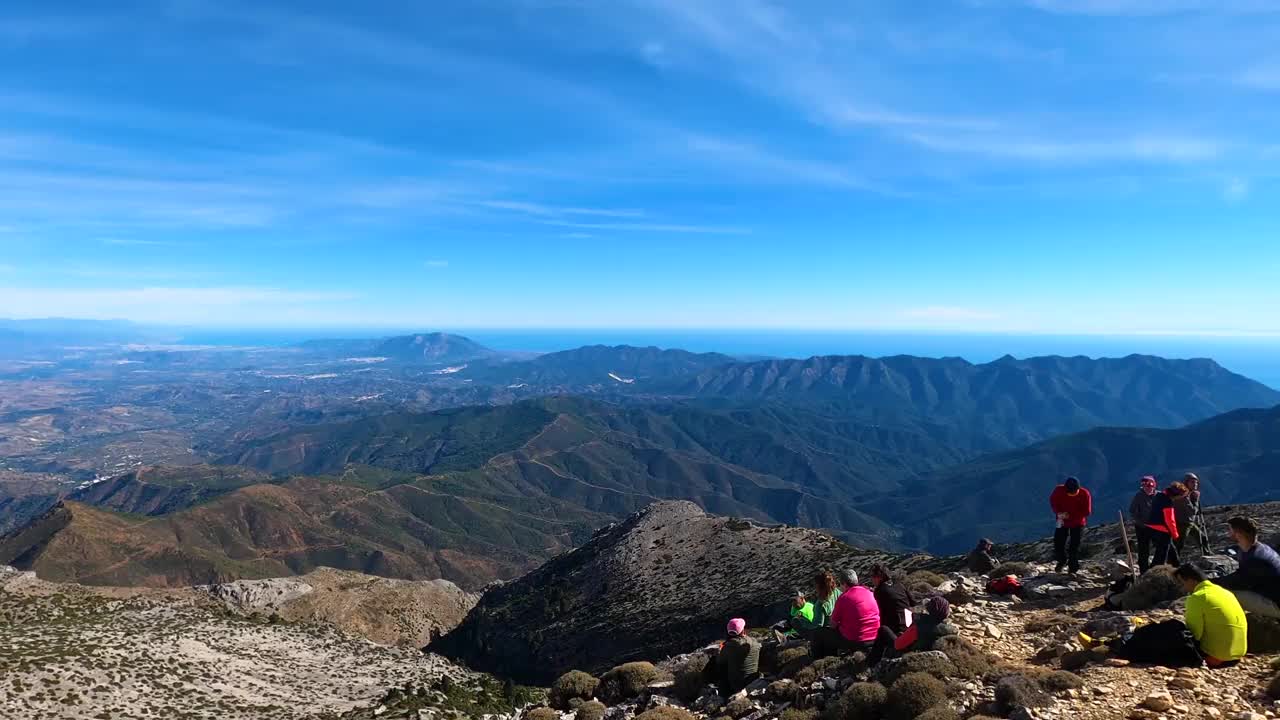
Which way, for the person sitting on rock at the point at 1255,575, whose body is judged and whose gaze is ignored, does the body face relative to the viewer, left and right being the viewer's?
facing to the left of the viewer

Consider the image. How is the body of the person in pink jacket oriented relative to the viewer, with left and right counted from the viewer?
facing away from the viewer and to the left of the viewer

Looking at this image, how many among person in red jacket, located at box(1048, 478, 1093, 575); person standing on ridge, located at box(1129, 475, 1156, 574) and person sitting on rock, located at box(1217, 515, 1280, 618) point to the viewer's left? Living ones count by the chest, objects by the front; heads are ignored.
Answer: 1

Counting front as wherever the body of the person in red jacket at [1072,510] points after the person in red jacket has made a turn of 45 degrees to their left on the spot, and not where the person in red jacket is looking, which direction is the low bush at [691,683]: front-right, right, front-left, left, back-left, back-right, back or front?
right

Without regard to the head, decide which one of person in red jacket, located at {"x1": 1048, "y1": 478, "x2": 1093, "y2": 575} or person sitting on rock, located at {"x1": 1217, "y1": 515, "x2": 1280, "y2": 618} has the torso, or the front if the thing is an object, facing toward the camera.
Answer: the person in red jacket

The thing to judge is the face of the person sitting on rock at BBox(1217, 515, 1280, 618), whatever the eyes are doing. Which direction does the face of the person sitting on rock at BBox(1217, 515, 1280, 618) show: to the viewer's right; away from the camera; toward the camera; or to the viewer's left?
to the viewer's left

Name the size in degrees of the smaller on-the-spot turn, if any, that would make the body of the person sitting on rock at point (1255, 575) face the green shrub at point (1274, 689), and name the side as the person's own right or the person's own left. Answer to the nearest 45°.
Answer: approximately 90° to the person's own left

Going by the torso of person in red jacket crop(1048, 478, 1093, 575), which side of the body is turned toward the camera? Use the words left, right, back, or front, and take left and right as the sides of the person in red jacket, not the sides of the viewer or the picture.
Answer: front
